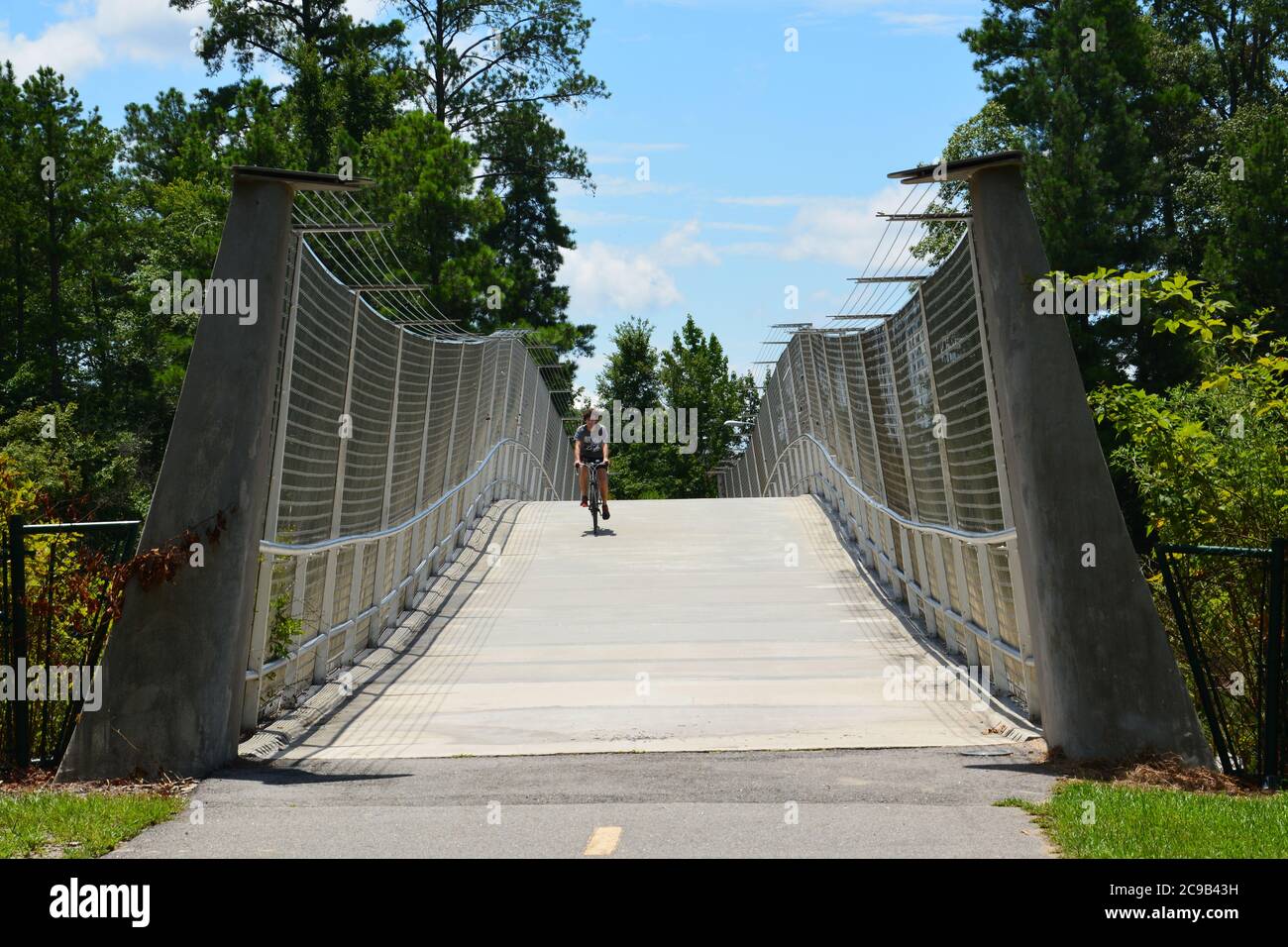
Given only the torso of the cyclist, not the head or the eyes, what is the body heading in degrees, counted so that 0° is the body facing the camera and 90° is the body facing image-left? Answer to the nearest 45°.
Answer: approximately 0°
